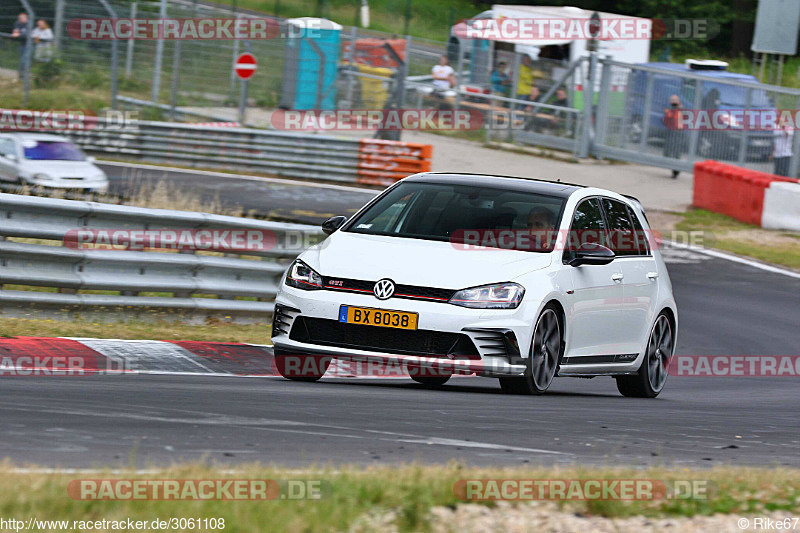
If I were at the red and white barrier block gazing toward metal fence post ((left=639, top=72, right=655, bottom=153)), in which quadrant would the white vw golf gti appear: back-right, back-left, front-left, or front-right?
back-left

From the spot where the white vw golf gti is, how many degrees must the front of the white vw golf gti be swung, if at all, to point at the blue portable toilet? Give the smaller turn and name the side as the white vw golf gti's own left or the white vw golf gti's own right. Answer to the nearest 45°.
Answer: approximately 135° to the white vw golf gti's own right

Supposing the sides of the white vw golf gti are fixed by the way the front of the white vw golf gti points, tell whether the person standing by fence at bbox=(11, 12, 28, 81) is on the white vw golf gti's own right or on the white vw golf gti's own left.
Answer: on the white vw golf gti's own right

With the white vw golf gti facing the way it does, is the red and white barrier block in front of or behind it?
behind

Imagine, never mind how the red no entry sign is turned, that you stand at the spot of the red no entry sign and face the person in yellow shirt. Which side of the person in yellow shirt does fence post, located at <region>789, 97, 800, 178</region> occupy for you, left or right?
right

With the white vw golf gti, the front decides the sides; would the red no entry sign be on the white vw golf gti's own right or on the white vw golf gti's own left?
on the white vw golf gti's own right

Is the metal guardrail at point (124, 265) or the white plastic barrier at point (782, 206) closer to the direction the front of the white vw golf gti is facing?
the metal guardrail

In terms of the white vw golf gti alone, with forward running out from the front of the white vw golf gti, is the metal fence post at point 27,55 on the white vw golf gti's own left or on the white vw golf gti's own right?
on the white vw golf gti's own right

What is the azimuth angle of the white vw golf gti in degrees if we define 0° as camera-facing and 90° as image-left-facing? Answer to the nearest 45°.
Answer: approximately 45°

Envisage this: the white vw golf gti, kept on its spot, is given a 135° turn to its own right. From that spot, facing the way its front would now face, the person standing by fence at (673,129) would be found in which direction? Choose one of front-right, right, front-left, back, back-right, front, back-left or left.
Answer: front

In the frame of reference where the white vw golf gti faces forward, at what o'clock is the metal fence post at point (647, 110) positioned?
The metal fence post is roughly at 5 o'clock from the white vw golf gti.

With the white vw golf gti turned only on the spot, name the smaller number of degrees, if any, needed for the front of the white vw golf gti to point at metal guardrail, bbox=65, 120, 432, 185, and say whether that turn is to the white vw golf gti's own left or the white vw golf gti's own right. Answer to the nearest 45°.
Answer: approximately 135° to the white vw golf gti's own right

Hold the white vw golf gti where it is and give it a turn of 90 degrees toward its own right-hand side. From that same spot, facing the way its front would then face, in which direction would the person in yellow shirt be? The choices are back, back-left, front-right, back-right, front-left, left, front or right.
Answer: front-right

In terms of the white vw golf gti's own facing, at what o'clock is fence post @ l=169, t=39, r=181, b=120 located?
The fence post is roughly at 4 o'clock from the white vw golf gti.
